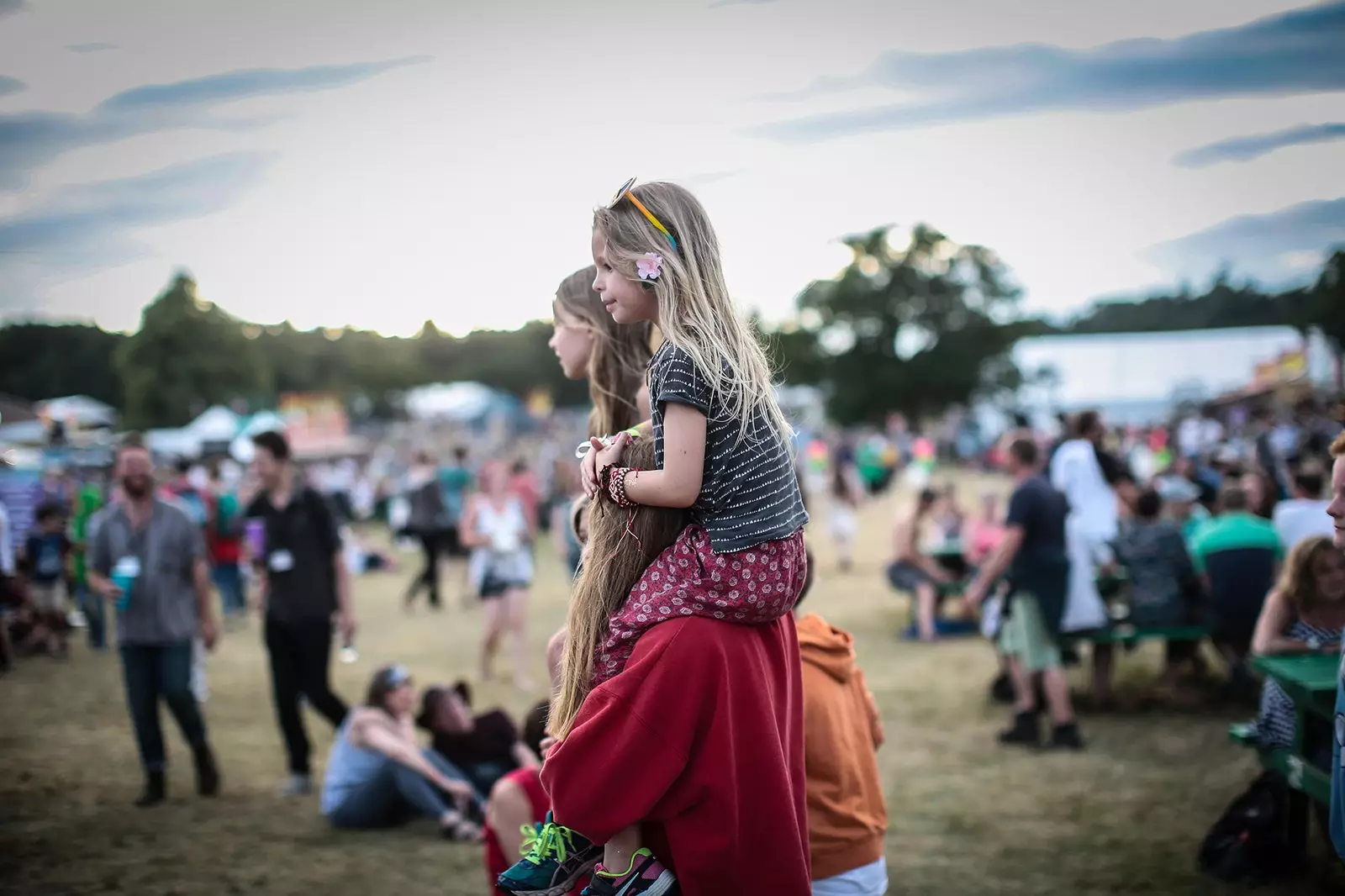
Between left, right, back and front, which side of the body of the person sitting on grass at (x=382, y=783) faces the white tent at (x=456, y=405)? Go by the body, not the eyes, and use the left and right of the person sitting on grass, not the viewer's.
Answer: left

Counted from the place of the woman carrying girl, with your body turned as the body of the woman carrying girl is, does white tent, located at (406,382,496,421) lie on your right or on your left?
on your right

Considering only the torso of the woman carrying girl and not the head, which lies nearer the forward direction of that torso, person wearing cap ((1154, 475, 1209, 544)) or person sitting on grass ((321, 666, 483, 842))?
the person sitting on grass

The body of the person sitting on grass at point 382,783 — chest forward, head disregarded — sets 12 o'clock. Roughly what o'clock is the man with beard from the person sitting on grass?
The man with beard is roughly at 7 o'clock from the person sitting on grass.

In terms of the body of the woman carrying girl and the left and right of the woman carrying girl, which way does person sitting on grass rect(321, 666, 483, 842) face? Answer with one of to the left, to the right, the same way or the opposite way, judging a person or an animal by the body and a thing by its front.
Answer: the opposite way

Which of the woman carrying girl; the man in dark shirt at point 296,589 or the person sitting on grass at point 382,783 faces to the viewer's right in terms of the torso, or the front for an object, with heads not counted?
the person sitting on grass

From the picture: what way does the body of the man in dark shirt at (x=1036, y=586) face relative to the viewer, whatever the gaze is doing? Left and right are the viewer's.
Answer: facing away from the viewer and to the left of the viewer

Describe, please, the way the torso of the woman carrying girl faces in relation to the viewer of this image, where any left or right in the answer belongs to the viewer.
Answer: facing to the left of the viewer

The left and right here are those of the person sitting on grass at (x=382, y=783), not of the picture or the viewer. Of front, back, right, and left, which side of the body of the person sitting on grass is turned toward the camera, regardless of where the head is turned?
right
